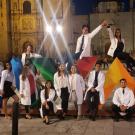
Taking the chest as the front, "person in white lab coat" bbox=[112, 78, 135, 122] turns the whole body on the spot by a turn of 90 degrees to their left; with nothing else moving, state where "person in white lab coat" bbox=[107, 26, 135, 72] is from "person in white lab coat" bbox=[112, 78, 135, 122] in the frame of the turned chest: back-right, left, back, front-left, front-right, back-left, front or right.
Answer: left

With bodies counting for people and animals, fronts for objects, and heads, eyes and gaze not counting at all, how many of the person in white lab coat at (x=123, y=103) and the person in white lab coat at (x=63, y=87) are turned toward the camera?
2

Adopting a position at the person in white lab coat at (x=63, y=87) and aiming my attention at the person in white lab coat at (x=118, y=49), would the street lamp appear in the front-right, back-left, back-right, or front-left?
front-left

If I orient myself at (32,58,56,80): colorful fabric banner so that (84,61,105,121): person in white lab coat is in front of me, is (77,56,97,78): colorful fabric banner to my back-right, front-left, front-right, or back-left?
front-left

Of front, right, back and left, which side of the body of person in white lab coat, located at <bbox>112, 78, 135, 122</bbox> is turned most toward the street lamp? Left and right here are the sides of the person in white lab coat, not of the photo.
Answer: back

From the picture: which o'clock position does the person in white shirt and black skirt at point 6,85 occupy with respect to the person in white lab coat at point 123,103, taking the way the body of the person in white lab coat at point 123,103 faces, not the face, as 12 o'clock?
the person in white shirt and black skirt at point 6,85 is roughly at 3 o'clock from the person in white lab coat at point 123,103.

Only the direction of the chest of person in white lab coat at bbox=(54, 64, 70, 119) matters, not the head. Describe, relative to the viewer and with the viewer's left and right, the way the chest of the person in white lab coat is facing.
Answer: facing the viewer

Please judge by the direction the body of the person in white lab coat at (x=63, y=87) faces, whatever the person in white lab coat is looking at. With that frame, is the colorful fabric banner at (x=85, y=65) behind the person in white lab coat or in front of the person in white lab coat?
behind

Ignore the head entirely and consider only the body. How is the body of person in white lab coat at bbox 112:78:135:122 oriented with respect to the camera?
toward the camera

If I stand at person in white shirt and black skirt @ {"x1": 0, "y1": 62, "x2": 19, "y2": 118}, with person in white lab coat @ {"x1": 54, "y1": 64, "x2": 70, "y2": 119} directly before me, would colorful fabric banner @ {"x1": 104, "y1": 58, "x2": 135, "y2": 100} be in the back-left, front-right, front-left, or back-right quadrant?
front-left

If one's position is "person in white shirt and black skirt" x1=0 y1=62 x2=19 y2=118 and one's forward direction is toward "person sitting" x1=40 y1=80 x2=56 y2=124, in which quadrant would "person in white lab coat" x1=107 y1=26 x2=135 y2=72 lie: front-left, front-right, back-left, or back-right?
front-left

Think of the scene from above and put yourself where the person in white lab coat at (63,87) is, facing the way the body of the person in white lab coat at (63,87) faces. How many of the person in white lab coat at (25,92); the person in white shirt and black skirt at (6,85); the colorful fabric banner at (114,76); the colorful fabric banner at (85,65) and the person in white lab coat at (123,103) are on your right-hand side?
2

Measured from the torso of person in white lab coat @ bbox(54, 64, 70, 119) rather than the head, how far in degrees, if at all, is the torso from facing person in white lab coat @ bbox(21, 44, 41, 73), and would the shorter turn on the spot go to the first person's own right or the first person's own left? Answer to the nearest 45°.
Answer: approximately 135° to the first person's own right

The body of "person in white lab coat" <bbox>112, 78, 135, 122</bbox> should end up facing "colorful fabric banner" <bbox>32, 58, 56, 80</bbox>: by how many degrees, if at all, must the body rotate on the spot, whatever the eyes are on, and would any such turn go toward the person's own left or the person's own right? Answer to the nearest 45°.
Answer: approximately 135° to the person's own right

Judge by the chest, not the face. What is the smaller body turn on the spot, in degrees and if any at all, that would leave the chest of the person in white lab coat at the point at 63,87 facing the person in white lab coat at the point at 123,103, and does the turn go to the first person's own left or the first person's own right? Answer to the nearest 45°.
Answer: approximately 90° to the first person's own left
